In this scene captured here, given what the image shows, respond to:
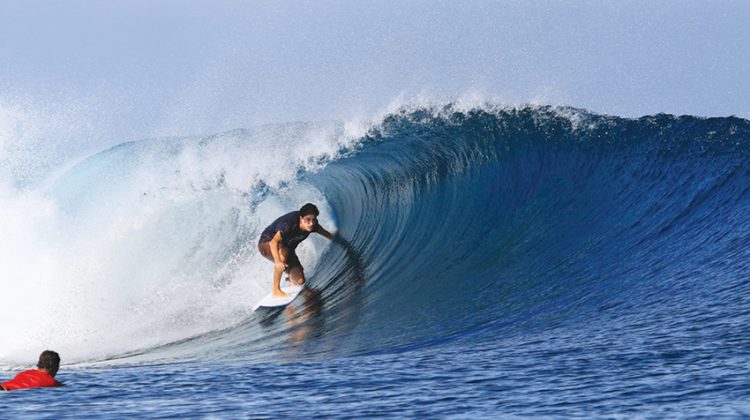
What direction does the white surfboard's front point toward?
to the viewer's right

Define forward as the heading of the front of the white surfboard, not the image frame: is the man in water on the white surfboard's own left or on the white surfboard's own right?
on the white surfboard's own right
